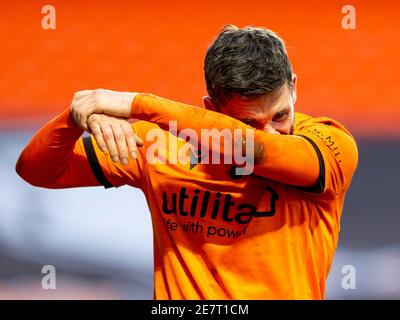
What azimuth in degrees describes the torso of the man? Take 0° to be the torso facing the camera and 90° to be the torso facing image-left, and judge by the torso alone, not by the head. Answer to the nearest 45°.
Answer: approximately 45°
